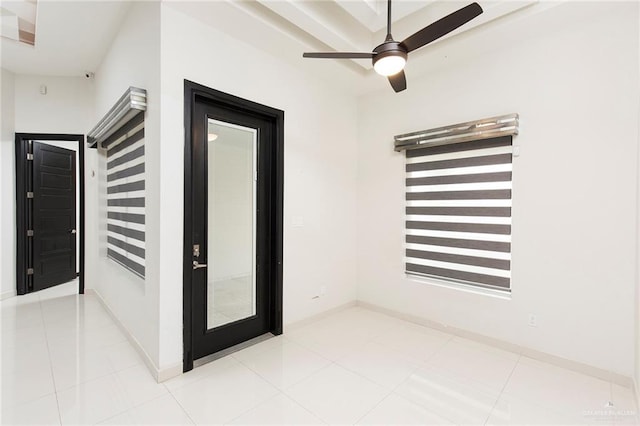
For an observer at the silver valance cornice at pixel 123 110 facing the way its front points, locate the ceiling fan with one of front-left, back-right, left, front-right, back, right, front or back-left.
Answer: back-left

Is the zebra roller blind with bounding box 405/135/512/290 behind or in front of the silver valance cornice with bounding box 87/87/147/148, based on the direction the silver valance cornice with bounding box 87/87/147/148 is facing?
behind

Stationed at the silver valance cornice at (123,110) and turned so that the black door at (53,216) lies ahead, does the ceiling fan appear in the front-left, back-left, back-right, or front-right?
back-right

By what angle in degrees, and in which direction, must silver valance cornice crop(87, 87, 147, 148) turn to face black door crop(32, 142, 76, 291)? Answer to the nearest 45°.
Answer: approximately 90° to its right

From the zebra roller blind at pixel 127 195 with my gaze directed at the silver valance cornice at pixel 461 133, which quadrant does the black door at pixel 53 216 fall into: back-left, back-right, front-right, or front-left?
back-left

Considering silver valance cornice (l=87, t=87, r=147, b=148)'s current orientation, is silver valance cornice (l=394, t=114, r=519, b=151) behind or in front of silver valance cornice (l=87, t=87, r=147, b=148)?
behind
